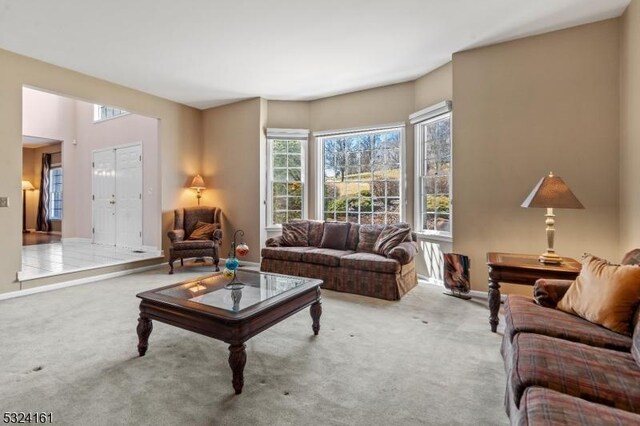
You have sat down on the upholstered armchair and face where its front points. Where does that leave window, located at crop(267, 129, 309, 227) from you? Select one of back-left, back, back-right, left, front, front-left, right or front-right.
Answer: left

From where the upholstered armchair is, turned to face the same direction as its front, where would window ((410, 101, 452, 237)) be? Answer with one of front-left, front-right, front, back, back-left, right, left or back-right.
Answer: front-left

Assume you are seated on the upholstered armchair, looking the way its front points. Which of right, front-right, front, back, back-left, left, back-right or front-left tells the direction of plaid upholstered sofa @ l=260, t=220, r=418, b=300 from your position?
front-left

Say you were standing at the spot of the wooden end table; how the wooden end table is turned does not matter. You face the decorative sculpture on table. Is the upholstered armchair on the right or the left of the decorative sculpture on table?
right

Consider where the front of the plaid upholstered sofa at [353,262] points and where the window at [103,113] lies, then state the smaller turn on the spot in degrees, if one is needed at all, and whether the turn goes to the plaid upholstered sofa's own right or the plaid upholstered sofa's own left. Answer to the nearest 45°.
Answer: approximately 90° to the plaid upholstered sofa's own right

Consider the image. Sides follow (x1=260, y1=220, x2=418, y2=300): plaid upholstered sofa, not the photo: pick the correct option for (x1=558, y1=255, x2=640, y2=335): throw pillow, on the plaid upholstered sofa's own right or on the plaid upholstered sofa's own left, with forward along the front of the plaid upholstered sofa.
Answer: on the plaid upholstered sofa's own left

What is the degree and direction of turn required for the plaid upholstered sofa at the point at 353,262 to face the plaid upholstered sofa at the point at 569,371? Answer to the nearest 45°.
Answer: approximately 45° to its left

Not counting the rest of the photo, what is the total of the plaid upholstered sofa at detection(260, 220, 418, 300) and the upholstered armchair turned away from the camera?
0

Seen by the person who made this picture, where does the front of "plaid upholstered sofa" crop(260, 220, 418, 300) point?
facing the viewer and to the left of the viewer

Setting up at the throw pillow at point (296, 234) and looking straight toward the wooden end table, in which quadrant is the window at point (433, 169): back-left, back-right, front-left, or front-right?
front-left

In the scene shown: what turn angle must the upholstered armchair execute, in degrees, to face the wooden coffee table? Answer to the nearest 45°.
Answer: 0° — it already faces it

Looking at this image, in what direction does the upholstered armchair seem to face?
toward the camera

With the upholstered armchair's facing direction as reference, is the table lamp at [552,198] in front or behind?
in front

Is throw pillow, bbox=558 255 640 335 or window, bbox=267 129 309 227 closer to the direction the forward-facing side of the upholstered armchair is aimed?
the throw pillow
